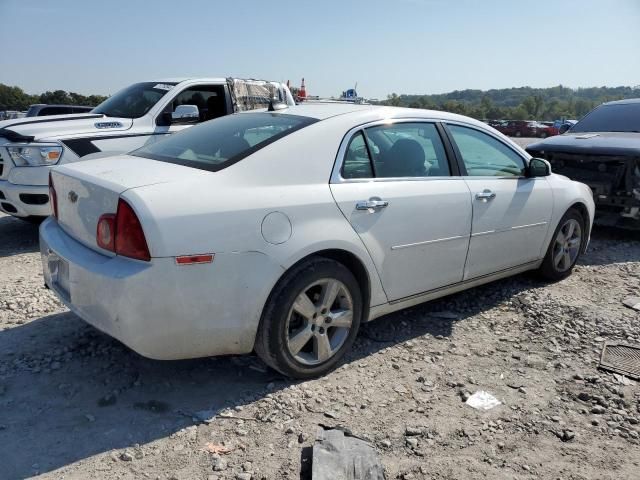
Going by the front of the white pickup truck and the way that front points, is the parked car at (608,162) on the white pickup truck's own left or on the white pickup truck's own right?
on the white pickup truck's own left

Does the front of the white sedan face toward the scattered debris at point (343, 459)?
no

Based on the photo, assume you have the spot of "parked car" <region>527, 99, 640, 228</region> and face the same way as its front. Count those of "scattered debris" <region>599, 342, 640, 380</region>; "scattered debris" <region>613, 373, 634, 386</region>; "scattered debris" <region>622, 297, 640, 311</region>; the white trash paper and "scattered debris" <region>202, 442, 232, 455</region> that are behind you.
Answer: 0

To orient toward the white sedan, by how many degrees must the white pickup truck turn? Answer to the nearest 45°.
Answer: approximately 45° to its left

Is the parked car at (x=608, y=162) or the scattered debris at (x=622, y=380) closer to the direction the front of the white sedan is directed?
the parked car

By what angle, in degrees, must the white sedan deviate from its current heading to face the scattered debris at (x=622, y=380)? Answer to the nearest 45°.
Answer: approximately 45° to its right

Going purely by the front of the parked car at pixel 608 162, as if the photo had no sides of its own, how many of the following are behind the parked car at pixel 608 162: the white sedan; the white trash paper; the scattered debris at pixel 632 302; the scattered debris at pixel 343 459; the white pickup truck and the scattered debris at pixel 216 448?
0

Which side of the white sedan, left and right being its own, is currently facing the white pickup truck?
left

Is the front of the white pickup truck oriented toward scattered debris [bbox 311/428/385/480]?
no

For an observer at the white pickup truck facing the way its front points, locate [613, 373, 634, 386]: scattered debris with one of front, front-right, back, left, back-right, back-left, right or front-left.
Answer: left

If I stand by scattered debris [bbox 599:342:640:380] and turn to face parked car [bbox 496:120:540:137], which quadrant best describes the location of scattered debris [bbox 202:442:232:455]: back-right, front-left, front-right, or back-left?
back-left

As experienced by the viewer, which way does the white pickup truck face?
facing the viewer and to the left of the viewer

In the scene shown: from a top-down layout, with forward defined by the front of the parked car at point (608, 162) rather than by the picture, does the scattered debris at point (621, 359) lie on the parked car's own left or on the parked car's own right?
on the parked car's own left

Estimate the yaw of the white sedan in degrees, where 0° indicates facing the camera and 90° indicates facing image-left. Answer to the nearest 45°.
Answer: approximately 225°

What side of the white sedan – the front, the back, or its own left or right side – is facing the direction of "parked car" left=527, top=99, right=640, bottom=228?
front

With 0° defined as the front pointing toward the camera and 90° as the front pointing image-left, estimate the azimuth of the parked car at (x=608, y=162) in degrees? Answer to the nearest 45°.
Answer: approximately 45°

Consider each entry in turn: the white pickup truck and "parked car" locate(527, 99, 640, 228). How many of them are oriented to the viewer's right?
0

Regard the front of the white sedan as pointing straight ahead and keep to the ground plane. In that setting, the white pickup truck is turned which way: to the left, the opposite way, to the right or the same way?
the opposite way

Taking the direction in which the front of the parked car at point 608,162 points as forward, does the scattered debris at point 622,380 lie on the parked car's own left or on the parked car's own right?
on the parked car's own left

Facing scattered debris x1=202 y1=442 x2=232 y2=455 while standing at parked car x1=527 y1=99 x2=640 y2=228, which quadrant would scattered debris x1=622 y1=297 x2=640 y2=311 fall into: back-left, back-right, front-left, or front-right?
front-left

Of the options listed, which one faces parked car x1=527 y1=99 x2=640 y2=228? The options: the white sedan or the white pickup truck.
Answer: the white sedan

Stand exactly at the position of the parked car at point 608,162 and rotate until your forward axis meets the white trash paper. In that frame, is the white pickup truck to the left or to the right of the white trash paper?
right
